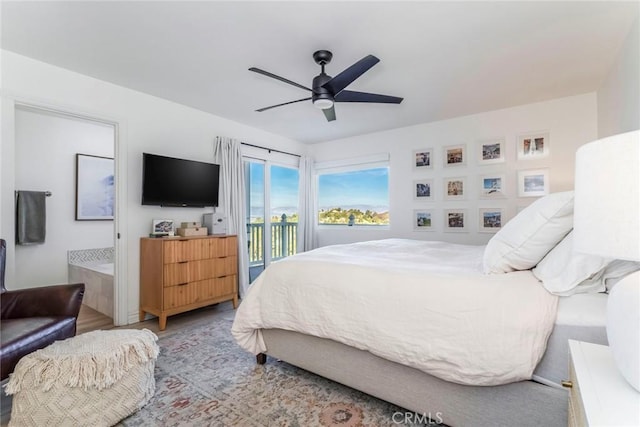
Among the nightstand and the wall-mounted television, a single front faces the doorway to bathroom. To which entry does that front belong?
the nightstand

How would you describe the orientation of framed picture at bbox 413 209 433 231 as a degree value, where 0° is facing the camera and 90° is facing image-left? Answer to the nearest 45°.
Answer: approximately 0°

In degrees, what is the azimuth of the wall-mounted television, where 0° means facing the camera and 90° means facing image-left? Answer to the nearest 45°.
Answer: approximately 315°

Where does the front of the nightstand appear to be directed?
to the viewer's left

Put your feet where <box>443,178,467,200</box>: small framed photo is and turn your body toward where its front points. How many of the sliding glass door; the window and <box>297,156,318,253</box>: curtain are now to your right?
3

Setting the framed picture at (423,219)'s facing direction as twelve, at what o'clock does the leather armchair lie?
The leather armchair is roughly at 1 o'clock from the framed picture.

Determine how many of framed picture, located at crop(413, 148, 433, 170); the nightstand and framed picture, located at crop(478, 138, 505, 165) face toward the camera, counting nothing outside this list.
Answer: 2

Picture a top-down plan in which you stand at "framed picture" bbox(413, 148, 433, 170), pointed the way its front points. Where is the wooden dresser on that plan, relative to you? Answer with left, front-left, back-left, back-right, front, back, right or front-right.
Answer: front-right

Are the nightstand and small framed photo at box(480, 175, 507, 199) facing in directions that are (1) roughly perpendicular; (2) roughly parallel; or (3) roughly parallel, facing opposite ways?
roughly perpendicular

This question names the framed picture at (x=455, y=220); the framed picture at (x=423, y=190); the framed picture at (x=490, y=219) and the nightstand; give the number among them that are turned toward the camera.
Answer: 3

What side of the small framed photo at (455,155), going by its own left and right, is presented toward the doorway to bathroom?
right

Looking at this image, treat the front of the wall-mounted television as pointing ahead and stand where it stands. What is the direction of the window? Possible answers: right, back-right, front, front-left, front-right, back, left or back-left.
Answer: front-left

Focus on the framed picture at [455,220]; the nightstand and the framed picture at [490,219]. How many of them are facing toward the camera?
2

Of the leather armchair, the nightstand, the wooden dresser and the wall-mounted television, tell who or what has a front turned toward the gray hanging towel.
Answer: the nightstand

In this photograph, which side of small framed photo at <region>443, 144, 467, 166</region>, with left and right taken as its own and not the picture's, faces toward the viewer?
front

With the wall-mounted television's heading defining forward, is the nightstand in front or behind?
in front

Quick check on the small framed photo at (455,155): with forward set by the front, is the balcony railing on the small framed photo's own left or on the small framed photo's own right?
on the small framed photo's own right

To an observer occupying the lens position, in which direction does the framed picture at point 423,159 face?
facing the viewer
